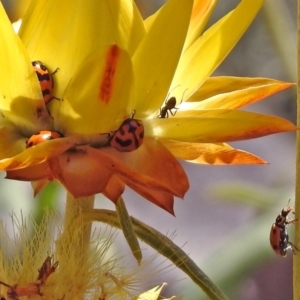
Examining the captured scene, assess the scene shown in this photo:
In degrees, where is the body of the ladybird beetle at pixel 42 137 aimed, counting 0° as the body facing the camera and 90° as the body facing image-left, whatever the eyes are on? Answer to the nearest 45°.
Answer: approximately 270°
